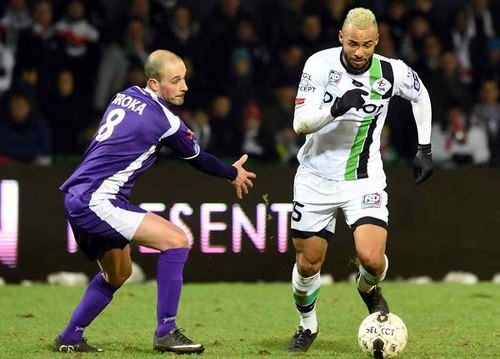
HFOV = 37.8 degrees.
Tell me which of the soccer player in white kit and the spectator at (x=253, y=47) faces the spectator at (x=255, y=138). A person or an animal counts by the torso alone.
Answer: the spectator at (x=253, y=47)

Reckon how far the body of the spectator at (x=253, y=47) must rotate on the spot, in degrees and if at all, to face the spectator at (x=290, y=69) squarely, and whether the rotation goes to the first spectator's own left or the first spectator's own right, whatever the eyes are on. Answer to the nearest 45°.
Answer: approximately 45° to the first spectator's own left

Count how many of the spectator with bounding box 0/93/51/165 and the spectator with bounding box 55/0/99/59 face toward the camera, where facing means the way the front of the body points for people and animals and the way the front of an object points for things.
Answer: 2

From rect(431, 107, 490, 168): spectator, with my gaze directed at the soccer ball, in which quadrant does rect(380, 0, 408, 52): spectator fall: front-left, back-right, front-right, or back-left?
back-right

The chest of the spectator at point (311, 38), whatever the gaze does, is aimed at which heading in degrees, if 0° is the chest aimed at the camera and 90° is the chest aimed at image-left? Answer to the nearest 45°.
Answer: approximately 0°

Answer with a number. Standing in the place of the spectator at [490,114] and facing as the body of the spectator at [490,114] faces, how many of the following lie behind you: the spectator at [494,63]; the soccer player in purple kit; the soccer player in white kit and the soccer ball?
1

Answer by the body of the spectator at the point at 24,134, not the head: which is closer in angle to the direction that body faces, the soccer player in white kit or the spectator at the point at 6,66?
the soccer player in white kit

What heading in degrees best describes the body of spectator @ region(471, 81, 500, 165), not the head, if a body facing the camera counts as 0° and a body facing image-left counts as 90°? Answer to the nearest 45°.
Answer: approximately 0°

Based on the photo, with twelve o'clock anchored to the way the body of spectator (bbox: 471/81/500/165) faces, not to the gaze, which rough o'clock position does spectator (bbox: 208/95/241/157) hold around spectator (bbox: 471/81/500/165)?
spectator (bbox: 208/95/241/157) is roughly at 2 o'clock from spectator (bbox: 471/81/500/165).

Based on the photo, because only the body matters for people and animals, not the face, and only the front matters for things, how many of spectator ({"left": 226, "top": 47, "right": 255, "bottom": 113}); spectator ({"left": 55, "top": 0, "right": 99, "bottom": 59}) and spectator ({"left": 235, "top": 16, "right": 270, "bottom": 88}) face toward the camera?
3
